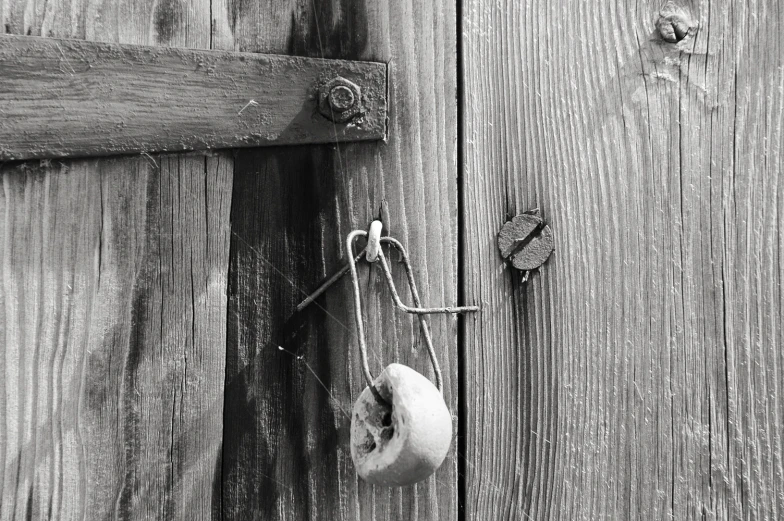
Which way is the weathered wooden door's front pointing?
toward the camera
